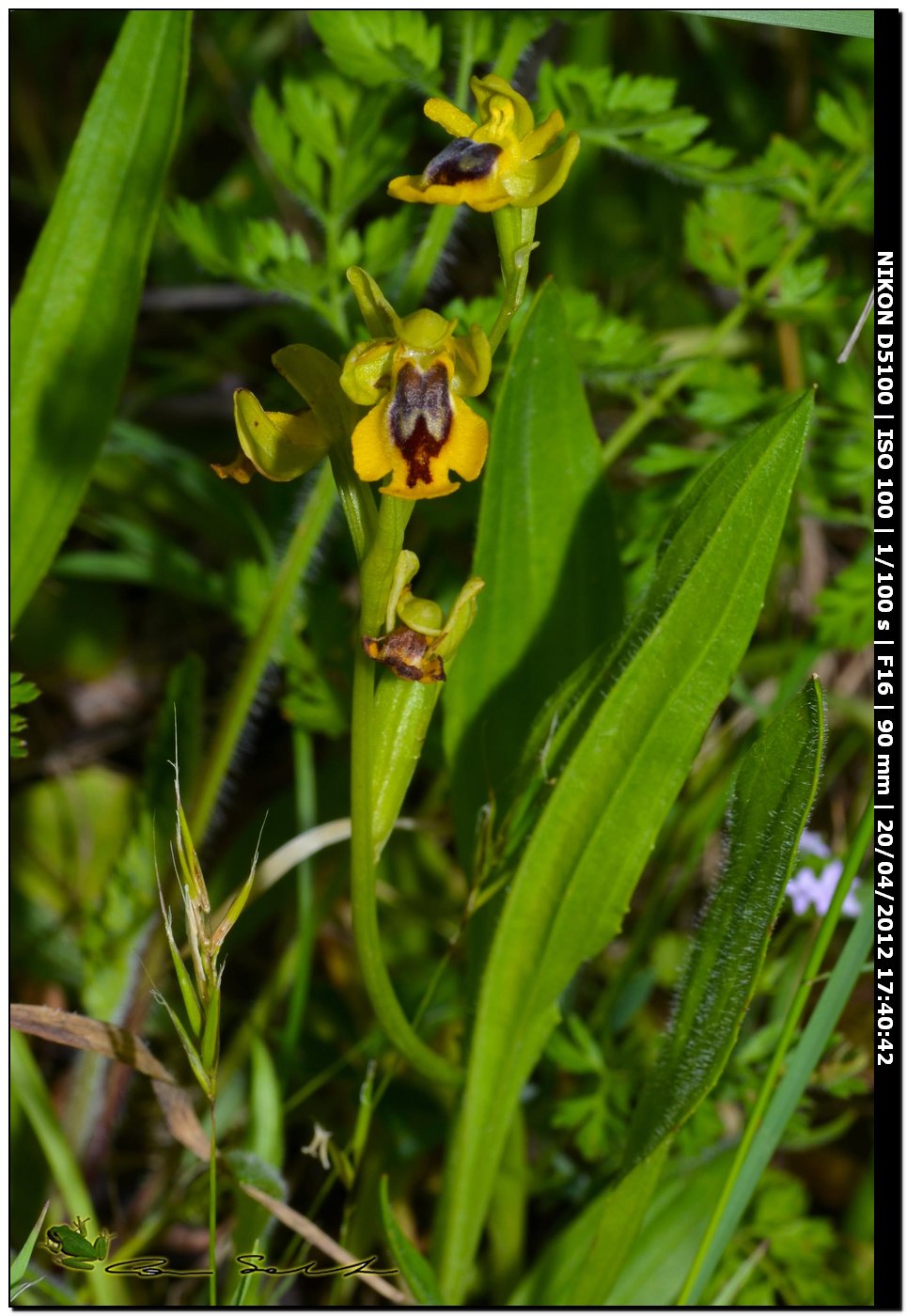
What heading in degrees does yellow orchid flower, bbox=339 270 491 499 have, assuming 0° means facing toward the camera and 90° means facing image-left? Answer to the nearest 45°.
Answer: approximately 0°

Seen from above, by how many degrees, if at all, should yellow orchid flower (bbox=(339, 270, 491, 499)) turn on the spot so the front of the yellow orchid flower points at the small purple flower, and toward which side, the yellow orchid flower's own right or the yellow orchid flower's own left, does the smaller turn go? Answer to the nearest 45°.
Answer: approximately 135° to the yellow orchid flower's own left

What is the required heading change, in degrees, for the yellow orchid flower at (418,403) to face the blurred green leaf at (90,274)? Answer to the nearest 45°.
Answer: approximately 135° to its right
